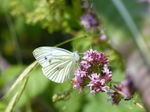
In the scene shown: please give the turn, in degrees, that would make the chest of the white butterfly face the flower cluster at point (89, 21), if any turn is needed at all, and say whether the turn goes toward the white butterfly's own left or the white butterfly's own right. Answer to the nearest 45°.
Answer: approximately 45° to the white butterfly's own left

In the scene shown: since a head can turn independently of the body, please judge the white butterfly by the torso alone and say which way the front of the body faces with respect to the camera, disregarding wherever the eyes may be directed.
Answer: to the viewer's right
